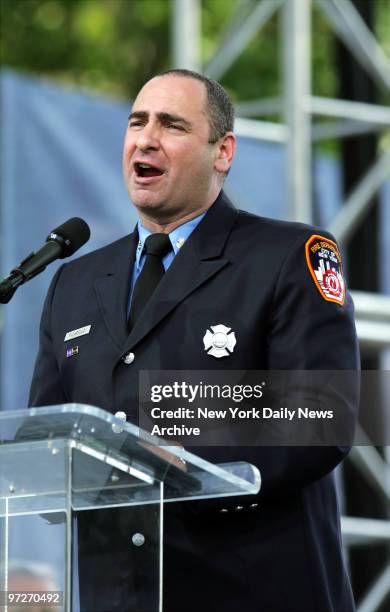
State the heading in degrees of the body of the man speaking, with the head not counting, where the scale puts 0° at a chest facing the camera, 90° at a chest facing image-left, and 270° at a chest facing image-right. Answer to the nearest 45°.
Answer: approximately 45°
